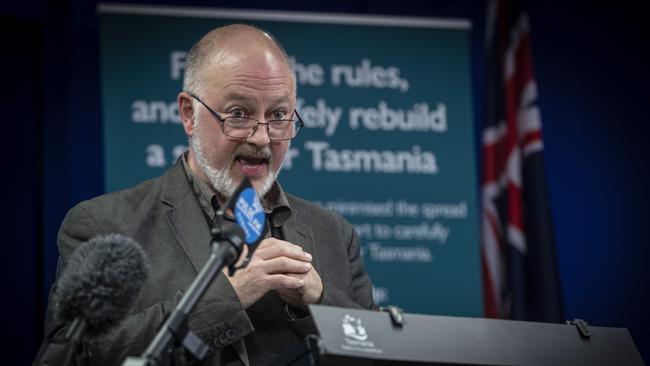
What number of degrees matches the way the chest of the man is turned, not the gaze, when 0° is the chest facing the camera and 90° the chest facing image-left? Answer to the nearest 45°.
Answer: approximately 315°

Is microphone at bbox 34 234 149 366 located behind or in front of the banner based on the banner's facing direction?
in front

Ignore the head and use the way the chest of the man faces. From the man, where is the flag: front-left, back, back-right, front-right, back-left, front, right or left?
left

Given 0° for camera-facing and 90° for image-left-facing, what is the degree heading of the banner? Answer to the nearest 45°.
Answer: approximately 0°

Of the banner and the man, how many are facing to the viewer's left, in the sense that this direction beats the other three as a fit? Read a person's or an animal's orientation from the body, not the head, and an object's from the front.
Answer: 0

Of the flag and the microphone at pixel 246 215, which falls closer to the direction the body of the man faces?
the microphone

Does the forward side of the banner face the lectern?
yes

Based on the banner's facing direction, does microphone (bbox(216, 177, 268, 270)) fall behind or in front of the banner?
in front

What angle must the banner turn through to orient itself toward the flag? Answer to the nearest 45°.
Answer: approximately 90° to its left
